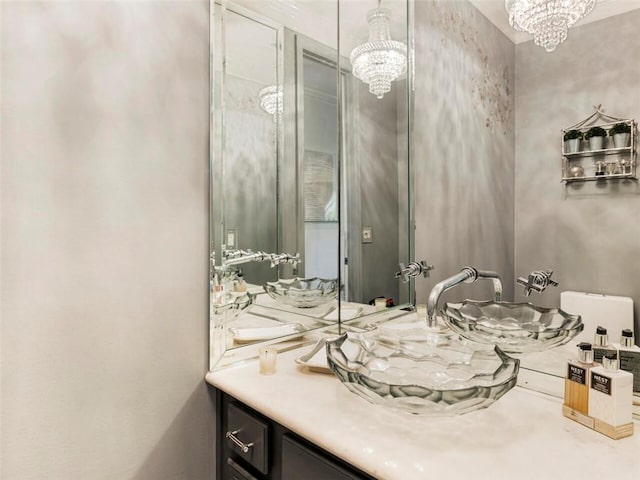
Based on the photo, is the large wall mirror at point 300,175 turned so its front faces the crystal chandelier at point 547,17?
yes

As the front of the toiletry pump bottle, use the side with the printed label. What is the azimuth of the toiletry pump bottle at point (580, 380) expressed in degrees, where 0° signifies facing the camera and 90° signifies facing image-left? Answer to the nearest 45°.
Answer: approximately 45°

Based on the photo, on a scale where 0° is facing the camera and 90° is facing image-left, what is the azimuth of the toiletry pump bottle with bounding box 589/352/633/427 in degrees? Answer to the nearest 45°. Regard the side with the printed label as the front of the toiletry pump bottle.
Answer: approximately 45°

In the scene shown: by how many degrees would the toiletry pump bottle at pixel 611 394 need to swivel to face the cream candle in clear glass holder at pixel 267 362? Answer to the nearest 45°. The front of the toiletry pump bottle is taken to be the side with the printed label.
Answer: approximately 45° to its right
